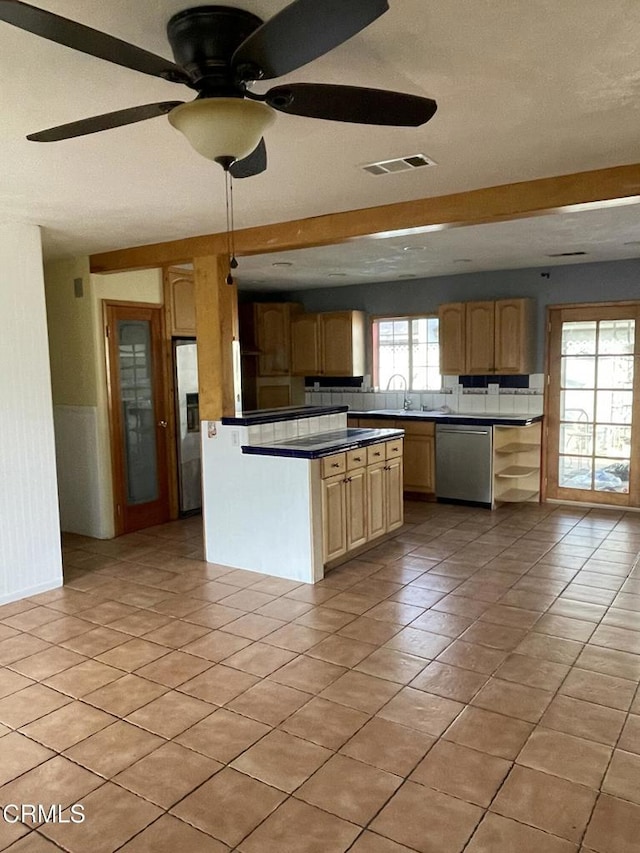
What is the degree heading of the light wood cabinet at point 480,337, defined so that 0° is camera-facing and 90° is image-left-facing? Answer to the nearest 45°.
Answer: approximately 0°

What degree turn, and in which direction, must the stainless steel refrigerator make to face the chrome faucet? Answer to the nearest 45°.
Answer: approximately 45° to its left

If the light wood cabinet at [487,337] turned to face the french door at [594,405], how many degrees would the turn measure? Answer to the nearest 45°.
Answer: approximately 90° to its left

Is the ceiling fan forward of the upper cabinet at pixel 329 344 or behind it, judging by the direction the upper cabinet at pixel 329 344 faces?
forward

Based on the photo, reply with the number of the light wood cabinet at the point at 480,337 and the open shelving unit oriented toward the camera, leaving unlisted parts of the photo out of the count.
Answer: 2

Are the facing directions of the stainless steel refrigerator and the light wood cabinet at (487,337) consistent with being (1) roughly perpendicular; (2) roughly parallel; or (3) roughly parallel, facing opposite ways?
roughly perpendicular

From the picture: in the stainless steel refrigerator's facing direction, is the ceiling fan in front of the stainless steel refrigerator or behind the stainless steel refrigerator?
in front

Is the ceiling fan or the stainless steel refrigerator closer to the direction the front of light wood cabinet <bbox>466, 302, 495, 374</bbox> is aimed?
the ceiling fan

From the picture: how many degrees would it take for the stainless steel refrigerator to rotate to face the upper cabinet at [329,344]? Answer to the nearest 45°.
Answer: approximately 90° to its left

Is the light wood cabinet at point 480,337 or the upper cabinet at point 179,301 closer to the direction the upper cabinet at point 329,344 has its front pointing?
the upper cabinet

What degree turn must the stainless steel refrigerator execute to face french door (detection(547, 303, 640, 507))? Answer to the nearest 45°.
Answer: approximately 45° to its left

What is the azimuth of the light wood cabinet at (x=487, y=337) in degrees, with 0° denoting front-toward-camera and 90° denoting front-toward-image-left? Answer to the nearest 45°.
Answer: approximately 0°
